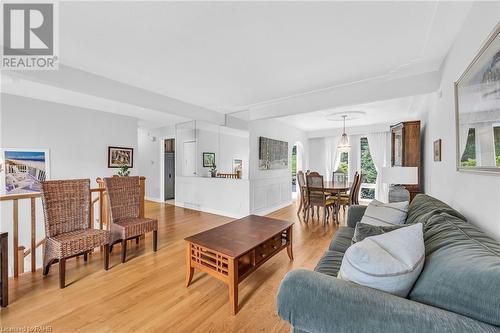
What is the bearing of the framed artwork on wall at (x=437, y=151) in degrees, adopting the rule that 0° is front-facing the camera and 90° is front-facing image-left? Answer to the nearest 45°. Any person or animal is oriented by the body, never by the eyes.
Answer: approximately 90°

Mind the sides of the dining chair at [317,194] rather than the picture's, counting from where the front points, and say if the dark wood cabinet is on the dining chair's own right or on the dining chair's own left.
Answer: on the dining chair's own right

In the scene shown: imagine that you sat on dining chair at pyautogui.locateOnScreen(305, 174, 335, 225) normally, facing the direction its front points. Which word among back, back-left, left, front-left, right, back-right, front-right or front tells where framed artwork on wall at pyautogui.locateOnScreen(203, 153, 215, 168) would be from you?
back-left

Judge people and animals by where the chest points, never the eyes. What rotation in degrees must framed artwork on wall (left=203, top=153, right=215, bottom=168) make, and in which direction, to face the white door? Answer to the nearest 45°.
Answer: approximately 135° to its right

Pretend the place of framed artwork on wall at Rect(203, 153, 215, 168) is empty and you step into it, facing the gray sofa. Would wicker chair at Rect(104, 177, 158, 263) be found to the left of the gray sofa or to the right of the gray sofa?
right

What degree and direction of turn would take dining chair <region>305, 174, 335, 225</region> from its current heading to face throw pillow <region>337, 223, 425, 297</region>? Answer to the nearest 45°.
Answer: approximately 135° to its right

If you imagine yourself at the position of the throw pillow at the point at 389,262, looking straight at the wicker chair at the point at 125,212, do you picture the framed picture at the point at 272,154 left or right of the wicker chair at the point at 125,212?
right

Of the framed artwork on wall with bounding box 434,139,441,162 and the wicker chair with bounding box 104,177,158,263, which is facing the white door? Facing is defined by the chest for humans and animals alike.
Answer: the framed artwork on wall

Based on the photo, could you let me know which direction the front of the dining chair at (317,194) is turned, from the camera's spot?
facing away from the viewer and to the right of the viewer

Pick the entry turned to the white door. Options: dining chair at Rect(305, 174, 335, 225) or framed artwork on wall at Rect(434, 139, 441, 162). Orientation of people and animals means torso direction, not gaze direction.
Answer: the framed artwork on wall

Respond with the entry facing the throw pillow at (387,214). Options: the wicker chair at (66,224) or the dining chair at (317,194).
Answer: the wicker chair

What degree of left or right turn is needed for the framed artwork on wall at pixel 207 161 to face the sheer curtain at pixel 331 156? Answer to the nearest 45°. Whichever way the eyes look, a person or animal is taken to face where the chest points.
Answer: approximately 90° to its left
